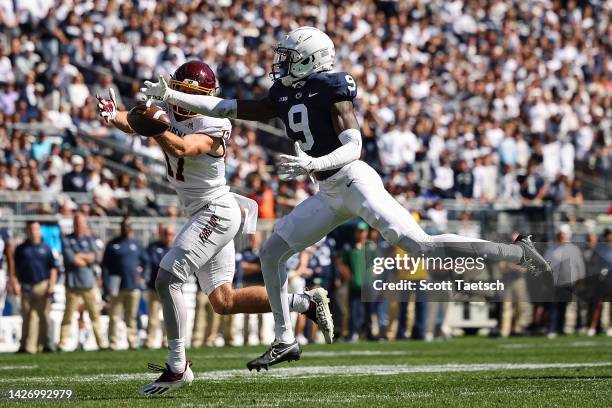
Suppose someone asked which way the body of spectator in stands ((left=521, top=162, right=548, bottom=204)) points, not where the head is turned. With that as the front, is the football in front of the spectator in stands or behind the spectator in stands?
in front

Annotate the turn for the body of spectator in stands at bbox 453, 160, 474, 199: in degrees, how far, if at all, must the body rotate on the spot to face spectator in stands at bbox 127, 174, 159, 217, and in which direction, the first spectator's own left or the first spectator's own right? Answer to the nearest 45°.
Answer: approximately 45° to the first spectator's own right

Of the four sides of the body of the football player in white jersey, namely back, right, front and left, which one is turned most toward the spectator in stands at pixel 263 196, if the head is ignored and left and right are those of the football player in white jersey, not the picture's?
right

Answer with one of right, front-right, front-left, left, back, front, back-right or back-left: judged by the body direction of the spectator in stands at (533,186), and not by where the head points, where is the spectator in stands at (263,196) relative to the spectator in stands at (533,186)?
front-right

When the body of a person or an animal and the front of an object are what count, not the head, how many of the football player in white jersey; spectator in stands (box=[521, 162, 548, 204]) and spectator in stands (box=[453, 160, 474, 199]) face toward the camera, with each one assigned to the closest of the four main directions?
2

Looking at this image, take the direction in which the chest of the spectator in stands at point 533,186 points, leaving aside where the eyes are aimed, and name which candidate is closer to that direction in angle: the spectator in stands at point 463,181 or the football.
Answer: the football

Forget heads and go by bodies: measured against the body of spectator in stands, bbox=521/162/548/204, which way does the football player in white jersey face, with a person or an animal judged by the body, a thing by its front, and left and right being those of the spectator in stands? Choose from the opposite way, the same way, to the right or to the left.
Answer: to the right

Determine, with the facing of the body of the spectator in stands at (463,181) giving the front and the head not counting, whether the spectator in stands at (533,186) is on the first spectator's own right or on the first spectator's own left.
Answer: on the first spectator's own left

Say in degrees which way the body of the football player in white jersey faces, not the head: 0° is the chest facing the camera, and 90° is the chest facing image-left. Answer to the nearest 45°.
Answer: approximately 90°
